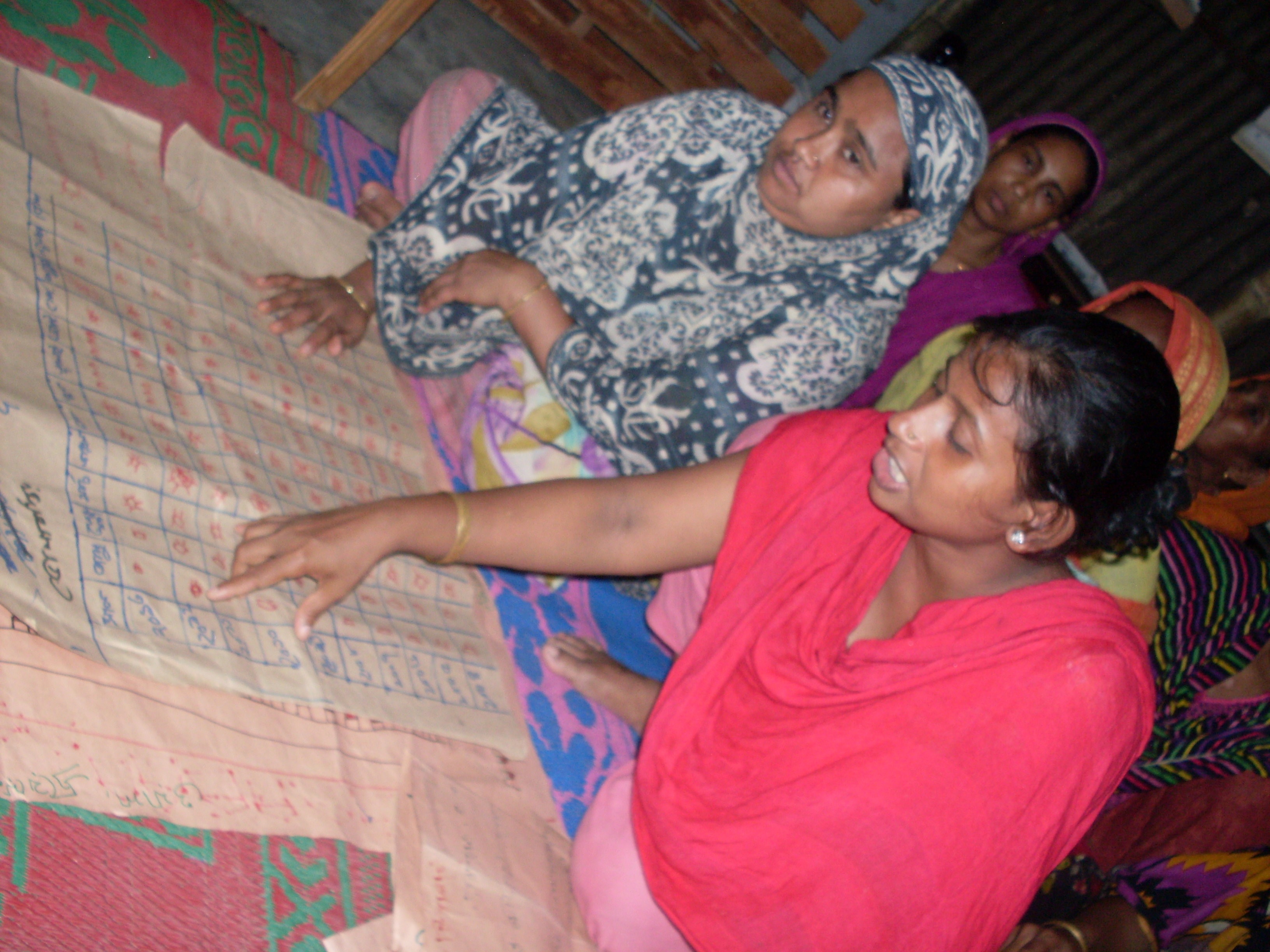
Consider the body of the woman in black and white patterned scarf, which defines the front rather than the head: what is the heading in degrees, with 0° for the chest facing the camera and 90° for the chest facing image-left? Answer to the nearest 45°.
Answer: approximately 45°

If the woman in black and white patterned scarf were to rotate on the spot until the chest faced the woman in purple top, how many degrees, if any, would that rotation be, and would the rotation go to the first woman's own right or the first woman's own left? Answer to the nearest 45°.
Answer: approximately 180°

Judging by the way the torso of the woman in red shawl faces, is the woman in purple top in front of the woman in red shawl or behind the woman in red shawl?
behind
